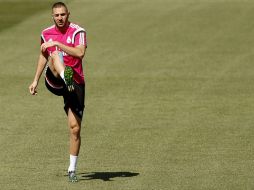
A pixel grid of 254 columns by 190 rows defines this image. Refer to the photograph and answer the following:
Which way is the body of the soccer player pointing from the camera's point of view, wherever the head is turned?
toward the camera
